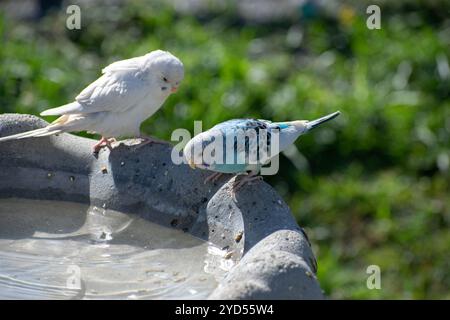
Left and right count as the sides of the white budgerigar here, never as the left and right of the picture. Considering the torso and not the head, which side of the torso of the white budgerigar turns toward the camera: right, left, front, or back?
right

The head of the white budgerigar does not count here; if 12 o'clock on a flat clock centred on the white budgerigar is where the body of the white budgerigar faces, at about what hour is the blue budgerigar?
The blue budgerigar is roughly at 2 o'clock from the white budgerigar.
